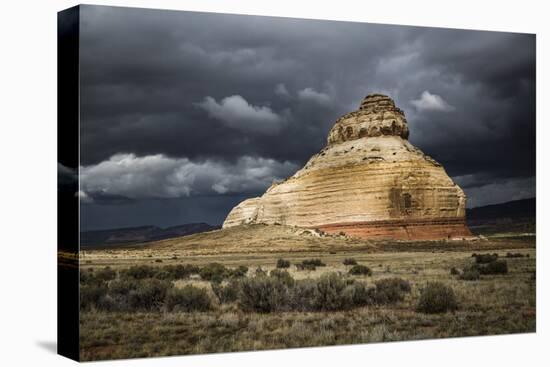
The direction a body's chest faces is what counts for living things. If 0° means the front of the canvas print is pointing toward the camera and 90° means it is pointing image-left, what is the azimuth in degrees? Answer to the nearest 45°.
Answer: approximately 315°
